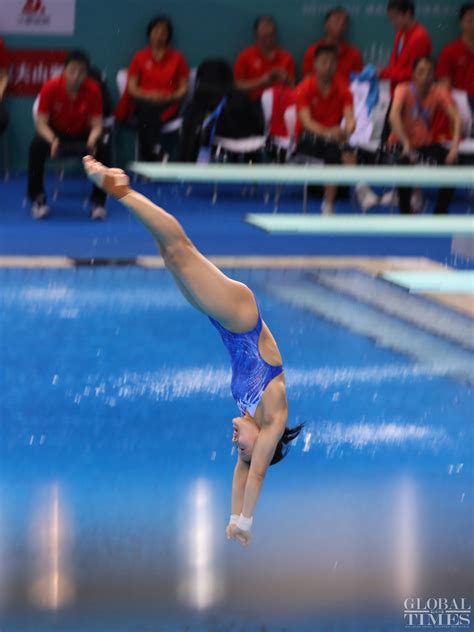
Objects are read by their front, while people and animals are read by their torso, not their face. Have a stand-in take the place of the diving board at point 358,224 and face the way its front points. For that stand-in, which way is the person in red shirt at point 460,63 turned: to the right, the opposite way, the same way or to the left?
to the left

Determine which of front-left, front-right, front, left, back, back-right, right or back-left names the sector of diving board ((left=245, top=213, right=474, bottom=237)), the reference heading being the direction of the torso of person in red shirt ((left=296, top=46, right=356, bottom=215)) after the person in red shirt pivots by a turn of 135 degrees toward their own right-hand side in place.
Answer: back-left

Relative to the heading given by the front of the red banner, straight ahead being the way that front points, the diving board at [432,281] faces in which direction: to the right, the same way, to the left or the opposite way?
to the right

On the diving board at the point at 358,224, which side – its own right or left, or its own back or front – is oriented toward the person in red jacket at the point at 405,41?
right

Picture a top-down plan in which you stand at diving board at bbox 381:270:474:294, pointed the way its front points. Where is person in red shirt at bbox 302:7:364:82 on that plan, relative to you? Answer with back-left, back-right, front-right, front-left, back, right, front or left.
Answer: right

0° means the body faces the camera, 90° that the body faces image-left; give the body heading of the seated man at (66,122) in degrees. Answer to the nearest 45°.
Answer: approximately 0°

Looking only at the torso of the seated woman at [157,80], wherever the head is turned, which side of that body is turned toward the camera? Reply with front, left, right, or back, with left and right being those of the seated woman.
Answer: front

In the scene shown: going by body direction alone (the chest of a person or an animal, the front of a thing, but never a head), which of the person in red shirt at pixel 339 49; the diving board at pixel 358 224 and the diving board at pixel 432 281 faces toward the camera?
the person in red shirt

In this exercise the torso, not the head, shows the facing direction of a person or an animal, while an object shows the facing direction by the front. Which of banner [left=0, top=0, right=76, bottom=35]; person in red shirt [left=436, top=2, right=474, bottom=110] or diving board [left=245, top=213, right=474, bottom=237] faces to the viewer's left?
the diving board

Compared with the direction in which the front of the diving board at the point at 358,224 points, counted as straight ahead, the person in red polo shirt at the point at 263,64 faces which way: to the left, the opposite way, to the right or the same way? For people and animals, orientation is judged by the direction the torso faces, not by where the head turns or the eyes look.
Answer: to the left

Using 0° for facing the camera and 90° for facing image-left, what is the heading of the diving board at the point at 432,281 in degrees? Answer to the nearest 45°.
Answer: approximately 90°

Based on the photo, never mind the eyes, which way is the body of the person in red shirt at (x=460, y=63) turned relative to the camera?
toward the camera
